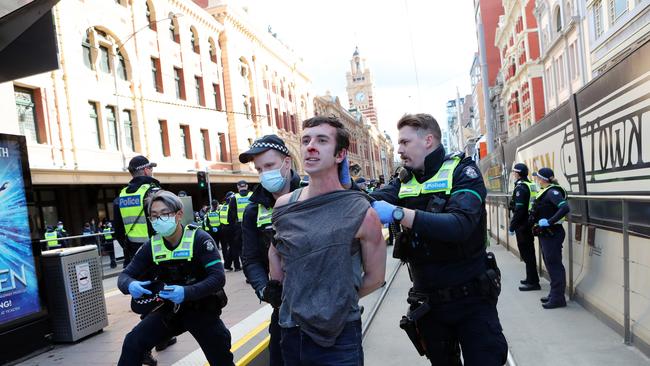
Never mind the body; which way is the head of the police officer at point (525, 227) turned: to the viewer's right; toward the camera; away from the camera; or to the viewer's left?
to the viewer's left

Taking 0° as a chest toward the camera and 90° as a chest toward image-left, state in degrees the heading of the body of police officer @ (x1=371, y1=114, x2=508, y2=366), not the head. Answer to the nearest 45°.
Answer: approximately 45°

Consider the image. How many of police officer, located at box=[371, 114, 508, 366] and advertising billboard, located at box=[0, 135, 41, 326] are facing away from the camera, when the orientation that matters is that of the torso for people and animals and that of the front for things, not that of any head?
0

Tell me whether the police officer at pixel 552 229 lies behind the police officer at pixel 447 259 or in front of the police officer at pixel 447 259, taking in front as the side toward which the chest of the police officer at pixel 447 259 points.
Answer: behind

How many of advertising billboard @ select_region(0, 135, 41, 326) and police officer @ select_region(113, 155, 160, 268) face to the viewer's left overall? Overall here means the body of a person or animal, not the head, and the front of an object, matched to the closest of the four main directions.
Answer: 0

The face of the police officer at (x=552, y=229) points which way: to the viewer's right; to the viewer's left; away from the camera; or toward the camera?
to the viewer's left

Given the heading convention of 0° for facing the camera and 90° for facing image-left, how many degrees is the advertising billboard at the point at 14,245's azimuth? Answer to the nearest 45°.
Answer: approximately 315°
